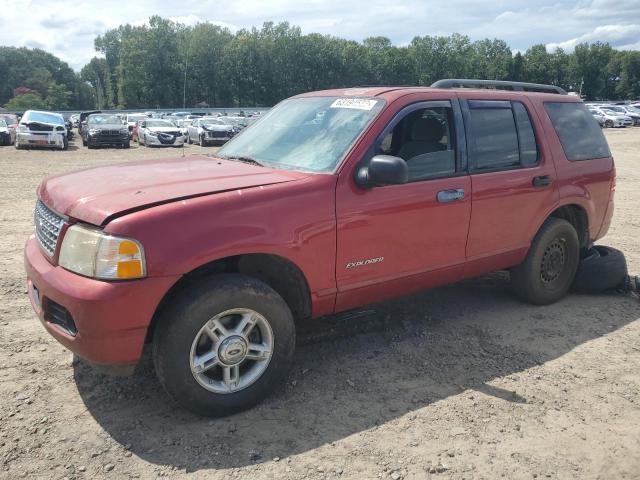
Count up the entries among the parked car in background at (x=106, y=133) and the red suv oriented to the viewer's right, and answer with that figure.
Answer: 0

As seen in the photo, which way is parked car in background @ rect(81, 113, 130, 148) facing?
toward the camera

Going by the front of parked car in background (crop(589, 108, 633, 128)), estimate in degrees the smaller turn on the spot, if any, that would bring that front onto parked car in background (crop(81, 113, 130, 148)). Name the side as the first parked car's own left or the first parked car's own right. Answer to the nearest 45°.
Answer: approximately 90° to the first parked car's own right

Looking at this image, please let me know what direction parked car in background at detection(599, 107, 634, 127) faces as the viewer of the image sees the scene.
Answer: facing the viewer and to the right of the viewer

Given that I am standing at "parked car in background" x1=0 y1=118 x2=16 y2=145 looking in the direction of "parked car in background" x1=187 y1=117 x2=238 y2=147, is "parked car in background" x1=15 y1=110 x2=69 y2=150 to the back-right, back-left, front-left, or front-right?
front-right

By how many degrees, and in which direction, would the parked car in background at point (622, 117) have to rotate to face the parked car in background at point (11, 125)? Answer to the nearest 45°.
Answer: approximately 90° to its right

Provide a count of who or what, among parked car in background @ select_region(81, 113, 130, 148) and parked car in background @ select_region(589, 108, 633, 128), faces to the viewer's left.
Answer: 0

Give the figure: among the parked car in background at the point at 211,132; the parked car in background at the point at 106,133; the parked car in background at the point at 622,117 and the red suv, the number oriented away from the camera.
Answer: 0

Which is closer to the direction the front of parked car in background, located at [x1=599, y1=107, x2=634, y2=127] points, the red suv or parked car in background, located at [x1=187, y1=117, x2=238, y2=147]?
the red suv

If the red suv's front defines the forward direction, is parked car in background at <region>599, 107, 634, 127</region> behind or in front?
behind

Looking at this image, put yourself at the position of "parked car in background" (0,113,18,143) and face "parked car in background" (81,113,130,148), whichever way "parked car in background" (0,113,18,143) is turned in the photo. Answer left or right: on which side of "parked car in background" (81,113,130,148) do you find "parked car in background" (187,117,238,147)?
left

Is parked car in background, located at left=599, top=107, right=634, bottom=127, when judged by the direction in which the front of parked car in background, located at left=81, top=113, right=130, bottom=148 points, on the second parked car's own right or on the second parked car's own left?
on the second parked car's own left

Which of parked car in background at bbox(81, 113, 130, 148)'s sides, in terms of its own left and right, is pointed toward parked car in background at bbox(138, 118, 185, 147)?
left

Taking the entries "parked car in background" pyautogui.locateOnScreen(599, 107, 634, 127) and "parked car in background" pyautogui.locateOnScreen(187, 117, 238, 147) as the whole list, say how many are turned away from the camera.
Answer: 0

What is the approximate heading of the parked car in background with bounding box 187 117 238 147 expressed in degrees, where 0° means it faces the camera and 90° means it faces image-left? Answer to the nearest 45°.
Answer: approximately 315°
